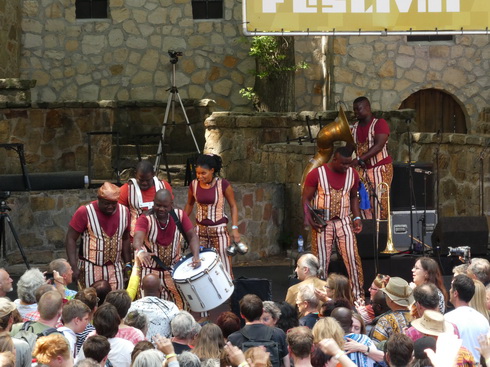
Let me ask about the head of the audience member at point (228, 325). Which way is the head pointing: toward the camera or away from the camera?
away from the camera

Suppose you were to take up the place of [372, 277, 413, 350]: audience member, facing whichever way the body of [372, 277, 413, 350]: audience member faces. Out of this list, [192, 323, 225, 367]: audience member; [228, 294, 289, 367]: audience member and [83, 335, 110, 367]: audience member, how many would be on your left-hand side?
3

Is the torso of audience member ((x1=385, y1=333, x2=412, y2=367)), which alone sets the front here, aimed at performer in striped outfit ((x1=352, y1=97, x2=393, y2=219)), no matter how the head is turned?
yes

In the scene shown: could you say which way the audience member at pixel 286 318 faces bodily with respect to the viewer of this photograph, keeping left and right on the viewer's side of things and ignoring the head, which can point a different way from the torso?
facing away from the viewer

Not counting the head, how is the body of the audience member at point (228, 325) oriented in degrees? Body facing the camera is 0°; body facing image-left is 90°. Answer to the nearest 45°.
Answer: approximately 180°

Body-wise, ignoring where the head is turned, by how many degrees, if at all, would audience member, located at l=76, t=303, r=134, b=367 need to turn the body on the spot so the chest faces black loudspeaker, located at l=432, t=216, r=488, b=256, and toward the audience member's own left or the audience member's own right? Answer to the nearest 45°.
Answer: approximately 45° to the audience member's own right

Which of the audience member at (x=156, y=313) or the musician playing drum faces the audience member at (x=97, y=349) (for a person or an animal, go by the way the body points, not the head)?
the musician playing drum

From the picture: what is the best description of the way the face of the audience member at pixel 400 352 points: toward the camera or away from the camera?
away from the camera

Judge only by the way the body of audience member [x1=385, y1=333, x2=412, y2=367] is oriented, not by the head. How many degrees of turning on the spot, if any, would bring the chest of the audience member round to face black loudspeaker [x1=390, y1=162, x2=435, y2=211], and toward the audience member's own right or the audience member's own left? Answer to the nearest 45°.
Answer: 0° — they already face it

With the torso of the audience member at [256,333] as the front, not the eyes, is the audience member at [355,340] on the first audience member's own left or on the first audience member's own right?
on the first audience member's own right

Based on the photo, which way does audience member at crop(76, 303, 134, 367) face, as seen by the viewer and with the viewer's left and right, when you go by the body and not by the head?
facing away from the viewer

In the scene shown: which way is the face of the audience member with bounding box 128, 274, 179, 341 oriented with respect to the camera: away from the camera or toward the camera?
away from the camera

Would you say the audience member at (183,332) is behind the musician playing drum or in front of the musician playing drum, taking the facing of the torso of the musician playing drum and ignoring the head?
in front

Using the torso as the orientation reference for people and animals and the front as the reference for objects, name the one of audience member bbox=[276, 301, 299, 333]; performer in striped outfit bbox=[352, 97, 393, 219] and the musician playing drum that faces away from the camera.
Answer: the audience member

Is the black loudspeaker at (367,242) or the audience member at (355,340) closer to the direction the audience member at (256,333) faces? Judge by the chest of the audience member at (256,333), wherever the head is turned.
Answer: the black loudspeaker
